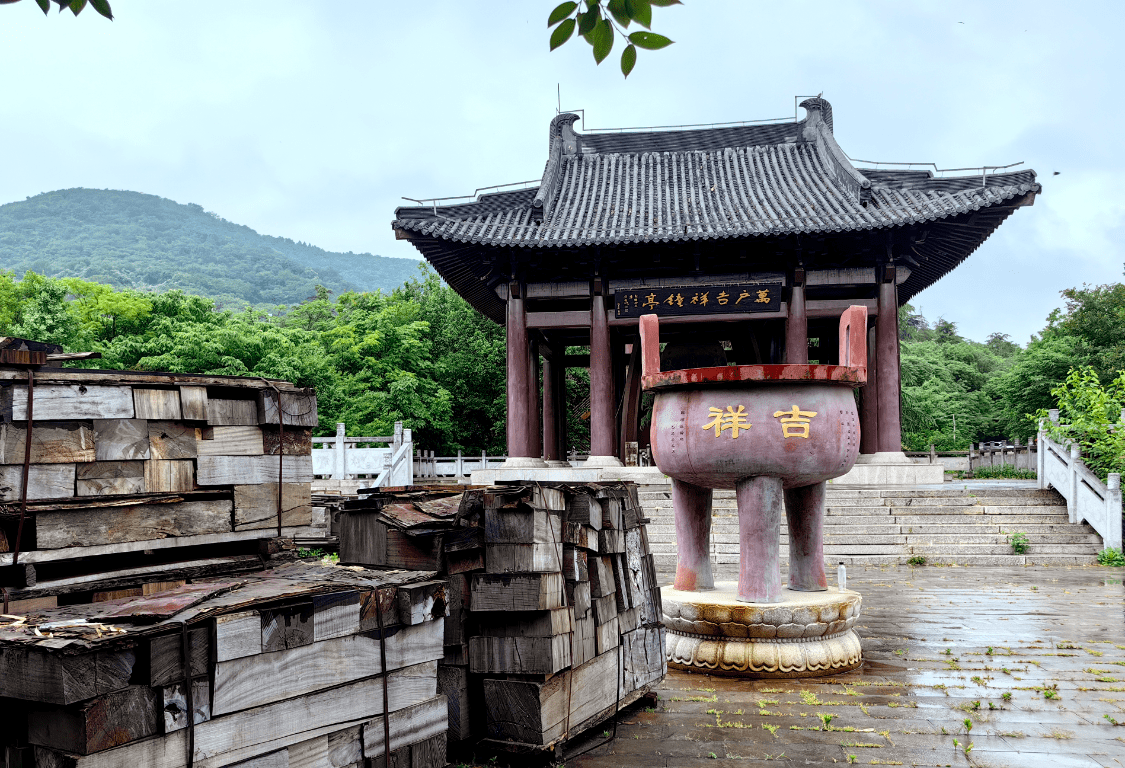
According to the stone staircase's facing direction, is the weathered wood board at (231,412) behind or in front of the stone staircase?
in front

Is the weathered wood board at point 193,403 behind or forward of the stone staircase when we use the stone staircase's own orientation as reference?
forward

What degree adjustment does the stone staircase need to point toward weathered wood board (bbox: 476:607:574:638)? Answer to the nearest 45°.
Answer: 0° — it already faces it

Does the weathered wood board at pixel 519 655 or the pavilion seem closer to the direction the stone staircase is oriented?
the weathered wood board

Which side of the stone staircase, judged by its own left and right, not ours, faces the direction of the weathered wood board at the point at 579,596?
front

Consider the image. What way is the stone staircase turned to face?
toward the camera

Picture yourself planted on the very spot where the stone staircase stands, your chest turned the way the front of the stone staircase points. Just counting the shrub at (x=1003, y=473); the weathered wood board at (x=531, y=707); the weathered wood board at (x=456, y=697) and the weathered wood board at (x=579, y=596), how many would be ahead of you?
3

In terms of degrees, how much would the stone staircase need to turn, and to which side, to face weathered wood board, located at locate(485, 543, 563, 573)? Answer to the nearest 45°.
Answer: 0° — it already faces it

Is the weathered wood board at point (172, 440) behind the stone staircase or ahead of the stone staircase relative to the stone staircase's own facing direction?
ahead

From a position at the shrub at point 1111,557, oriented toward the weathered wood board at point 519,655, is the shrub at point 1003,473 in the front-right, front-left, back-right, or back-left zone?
back-right

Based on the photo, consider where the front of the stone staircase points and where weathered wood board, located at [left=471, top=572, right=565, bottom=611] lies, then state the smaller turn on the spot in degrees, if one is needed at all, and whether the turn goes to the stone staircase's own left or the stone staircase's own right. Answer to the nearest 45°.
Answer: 0° — it already faces it
